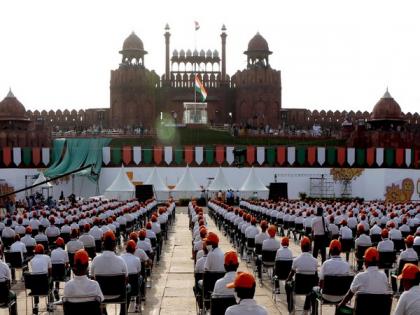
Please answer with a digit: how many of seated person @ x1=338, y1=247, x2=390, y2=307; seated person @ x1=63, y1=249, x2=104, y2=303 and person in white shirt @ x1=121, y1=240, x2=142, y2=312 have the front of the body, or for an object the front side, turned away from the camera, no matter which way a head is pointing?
3

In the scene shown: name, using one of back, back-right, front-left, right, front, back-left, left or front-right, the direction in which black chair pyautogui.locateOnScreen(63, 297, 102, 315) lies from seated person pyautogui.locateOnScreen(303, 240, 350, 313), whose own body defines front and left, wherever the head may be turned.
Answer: back-left

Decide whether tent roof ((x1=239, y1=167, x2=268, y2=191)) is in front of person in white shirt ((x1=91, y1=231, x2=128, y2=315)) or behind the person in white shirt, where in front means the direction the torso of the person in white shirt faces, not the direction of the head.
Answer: in front

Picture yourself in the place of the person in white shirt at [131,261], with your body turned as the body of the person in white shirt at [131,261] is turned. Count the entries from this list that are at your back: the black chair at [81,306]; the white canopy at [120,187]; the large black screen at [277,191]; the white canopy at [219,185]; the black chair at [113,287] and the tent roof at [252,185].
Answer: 2

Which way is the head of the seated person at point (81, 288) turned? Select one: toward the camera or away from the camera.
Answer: away from the camera

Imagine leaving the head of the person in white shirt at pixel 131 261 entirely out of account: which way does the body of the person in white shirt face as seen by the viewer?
away from the camera

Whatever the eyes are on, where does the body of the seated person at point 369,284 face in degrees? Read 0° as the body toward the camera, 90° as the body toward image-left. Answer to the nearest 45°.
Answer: approximately 180°

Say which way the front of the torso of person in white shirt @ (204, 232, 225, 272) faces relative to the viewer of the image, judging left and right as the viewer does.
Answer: facing away from the viewer and to the left of the viewer

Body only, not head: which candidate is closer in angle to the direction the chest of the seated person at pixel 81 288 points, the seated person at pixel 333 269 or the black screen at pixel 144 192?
the black screen

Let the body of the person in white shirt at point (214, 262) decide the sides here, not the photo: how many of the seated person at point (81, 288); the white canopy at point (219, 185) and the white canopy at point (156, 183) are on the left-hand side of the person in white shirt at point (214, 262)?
1

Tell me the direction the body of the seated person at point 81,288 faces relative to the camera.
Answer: away from the camera

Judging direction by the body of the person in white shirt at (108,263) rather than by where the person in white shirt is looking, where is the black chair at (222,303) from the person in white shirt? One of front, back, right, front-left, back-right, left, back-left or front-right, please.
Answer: back-right

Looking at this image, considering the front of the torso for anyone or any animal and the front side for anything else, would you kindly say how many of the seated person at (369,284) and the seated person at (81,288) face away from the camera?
2

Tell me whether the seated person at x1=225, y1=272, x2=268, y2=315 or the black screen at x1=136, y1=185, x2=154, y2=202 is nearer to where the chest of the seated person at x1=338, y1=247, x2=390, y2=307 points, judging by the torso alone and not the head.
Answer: the black screen

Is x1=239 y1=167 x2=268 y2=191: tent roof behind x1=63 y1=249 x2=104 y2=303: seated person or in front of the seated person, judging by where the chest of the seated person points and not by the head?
in front
